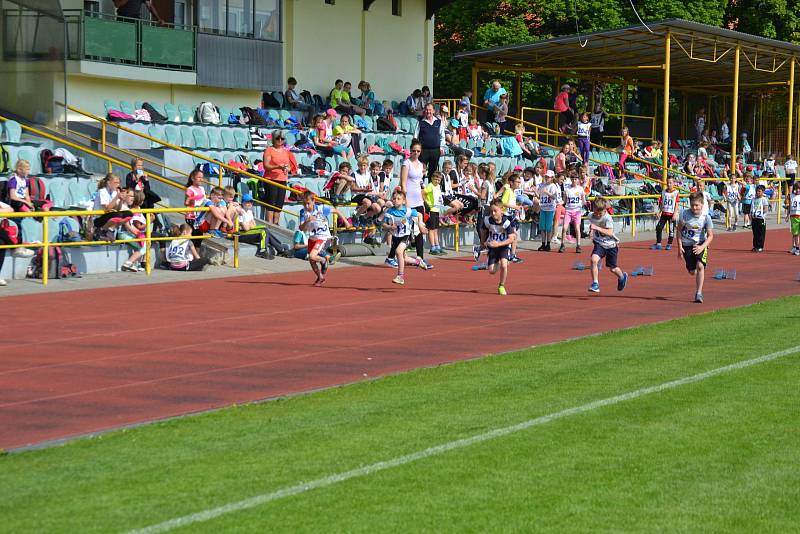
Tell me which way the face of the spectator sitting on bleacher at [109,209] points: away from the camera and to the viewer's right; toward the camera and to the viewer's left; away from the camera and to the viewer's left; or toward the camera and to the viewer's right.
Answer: toward the camera and to the viewer's right

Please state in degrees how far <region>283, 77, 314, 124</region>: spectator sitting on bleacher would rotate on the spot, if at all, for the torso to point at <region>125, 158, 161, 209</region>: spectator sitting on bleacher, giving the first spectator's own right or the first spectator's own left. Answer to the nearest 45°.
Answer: approximately 45° to the first spectator's own right

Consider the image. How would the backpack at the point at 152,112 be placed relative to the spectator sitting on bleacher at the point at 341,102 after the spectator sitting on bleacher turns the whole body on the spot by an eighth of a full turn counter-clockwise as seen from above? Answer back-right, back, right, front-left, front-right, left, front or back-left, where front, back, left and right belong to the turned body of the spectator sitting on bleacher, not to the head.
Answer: back-right

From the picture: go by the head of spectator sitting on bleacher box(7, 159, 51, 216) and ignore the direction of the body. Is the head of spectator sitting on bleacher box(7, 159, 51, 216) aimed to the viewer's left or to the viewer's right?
to the viewer's right

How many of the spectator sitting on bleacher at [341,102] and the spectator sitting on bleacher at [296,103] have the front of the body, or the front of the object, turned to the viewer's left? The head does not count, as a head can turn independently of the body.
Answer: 0

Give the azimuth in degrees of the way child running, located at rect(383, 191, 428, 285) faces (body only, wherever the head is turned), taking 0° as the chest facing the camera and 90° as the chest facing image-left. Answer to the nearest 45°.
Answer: approximately 45°

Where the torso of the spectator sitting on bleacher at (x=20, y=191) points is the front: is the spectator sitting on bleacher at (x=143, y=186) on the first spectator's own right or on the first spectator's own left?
on the first spectator's own left

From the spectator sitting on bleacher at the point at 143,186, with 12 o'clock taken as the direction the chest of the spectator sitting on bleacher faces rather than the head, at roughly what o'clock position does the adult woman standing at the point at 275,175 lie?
The adult woman standing is roughly at 9 o'clock from the spectator sitting on bleacher.

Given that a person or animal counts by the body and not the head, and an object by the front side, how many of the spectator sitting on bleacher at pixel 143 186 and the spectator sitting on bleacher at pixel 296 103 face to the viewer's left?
0

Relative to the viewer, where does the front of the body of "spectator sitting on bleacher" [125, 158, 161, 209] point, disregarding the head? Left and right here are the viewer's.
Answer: facing the viewer and to the right of the viewer

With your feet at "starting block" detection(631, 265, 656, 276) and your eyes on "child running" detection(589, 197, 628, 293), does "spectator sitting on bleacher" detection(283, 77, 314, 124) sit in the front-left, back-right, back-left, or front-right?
back-right

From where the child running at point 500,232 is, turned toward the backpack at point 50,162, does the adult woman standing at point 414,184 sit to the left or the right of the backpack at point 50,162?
right
